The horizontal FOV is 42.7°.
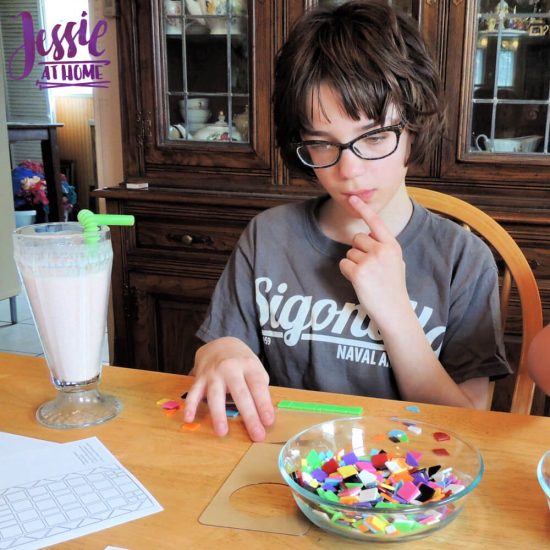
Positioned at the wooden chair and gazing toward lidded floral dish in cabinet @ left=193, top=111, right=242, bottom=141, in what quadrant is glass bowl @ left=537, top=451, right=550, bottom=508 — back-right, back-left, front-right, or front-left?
back-left

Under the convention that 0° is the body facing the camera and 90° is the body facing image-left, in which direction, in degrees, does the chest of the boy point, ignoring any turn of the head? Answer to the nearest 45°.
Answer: approximately 0°

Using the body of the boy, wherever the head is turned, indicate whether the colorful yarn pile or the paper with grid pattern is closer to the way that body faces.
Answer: the paper with grid pattern
